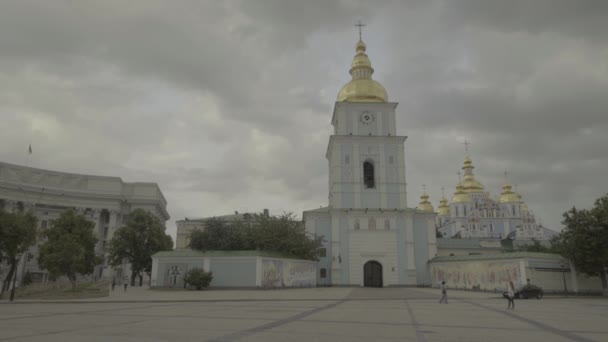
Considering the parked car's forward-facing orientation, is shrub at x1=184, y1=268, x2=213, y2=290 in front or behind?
in front

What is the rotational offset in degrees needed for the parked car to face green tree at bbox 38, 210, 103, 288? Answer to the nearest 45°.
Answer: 0° — it already faces it

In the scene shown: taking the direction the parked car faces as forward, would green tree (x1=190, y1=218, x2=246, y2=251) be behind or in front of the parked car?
in front

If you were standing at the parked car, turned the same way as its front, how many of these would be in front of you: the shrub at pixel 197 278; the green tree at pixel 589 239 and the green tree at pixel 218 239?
2

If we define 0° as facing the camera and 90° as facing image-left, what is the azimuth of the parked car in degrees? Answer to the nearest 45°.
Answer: approximately 90°

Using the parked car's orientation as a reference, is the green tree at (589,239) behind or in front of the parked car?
behind

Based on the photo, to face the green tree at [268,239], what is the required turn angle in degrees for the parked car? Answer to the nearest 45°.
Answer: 0° — it already faces it

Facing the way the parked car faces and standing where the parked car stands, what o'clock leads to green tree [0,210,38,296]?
The green tree is roughly at 11 o'clock from the parked car.
